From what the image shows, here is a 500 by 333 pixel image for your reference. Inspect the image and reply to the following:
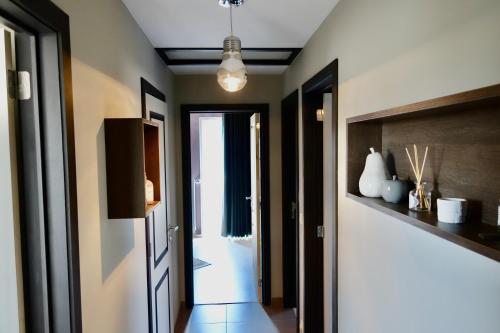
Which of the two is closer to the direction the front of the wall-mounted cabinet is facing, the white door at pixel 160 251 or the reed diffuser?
the reed diffuser

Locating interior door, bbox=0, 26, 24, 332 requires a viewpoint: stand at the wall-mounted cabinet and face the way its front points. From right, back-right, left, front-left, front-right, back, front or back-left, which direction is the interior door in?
back-right

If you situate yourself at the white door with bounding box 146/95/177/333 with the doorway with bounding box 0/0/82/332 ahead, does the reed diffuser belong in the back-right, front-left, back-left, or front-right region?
front-left

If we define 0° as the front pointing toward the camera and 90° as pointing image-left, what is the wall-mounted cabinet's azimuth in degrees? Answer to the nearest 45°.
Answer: approximately 270°

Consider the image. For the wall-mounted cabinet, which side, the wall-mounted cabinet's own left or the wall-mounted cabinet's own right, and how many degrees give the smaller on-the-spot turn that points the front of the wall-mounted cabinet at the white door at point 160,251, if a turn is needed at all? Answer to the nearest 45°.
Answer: approximately 90° to the wall-mounted cabinet's own left

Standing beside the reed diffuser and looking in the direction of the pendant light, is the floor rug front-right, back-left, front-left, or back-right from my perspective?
front-right

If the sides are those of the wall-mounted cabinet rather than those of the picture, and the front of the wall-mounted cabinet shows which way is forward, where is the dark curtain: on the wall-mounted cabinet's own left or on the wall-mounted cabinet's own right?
on the wall-mounted cabinet's own left

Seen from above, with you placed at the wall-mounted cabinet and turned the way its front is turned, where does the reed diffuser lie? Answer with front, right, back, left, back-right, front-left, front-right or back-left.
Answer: front-right

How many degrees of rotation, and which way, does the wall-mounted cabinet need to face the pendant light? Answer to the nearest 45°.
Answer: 0° — it already faces it

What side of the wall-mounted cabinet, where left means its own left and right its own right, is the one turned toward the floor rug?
left

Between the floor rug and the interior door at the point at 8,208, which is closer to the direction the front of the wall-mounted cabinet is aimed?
the floor rug
